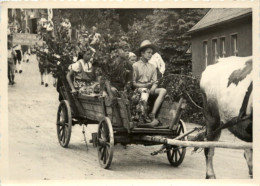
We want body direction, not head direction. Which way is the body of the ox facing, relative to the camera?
to the viewer's right

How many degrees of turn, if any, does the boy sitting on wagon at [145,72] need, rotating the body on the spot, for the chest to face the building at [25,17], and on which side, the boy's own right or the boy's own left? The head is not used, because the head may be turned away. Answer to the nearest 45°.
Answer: approximately 135° to the boy's own right

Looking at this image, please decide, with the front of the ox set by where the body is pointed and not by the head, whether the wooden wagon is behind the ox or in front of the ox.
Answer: behind

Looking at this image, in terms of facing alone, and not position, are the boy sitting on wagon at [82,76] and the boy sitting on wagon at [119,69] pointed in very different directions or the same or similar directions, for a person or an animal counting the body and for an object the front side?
same or similar directions

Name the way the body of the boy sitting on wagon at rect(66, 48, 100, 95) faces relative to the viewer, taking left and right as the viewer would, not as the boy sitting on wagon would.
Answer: facing the viewer and to the right of the viewer

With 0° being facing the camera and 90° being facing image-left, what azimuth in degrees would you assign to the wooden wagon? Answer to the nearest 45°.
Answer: approximately 315°
